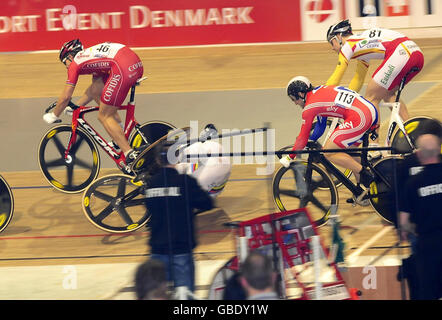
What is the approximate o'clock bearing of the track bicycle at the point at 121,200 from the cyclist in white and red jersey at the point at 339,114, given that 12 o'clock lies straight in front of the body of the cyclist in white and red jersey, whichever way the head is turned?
The track bicycle is roughly at 12 o'clock from the cyclist in white and red jersey.

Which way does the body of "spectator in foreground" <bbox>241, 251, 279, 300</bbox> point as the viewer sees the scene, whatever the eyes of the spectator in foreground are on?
away from the camera

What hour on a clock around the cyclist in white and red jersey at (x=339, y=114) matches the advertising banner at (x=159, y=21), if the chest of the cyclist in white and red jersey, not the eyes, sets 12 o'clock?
The advertising banner is roughly at 2 o'clock from the cyclist in white and red jersey.

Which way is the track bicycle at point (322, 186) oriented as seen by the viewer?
to the viewer's left

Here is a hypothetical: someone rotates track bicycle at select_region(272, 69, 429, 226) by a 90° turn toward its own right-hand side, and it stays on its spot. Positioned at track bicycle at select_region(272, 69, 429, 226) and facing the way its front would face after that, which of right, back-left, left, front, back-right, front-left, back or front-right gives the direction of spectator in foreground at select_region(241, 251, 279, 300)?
back

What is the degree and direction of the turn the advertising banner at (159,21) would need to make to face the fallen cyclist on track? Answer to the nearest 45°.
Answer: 0° — it already faces them

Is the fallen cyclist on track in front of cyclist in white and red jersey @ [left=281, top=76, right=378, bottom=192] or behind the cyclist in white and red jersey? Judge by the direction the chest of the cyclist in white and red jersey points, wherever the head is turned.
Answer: in front

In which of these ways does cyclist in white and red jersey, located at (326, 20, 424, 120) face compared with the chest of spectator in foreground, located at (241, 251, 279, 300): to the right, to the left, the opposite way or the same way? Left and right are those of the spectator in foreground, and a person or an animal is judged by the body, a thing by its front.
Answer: to the left

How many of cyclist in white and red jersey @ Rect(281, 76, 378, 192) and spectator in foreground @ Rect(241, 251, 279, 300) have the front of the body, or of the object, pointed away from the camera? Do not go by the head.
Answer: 1

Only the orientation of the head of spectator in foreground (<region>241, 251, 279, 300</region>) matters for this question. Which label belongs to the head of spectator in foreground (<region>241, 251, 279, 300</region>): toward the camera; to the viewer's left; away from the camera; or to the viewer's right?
away from the camera

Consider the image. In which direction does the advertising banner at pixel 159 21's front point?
toward the camera

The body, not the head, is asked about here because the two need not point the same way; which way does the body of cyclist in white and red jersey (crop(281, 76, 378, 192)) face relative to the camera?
to the viewer's left

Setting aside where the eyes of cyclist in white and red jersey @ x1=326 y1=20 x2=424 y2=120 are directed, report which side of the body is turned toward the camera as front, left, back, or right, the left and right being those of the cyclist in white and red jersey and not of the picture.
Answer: left

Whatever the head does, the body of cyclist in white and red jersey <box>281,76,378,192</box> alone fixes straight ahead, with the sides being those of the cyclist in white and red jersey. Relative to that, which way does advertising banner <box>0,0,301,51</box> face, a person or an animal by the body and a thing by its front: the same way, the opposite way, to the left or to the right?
to the left
